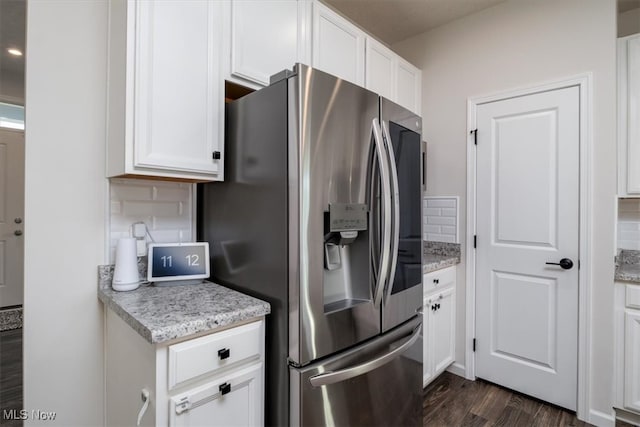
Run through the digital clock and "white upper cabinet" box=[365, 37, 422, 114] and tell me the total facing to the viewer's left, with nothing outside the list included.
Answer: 0

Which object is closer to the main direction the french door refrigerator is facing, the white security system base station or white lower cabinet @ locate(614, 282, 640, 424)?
the white lower cabinet

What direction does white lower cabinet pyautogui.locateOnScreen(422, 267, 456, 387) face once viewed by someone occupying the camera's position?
facing the viewer and to the right of the viewer

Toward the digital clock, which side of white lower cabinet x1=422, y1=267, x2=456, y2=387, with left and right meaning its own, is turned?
right

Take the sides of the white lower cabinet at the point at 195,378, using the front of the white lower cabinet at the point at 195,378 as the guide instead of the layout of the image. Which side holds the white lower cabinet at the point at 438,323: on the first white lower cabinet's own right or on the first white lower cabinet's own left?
on the first white lower cabinet's own left

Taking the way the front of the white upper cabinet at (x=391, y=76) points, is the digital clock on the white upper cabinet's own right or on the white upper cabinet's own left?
on the white upper cabinet's own right

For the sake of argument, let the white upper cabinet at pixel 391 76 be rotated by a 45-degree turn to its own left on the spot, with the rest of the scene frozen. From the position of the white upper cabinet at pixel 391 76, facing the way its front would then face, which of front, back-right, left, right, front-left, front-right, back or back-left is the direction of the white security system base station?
back-right

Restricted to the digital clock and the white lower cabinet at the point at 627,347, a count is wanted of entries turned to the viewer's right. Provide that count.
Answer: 0

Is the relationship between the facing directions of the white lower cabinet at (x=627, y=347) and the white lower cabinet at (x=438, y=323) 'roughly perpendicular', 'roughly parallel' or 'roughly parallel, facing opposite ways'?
roughly perpendicular

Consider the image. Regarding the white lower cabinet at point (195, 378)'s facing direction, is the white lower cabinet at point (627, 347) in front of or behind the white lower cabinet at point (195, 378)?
in front

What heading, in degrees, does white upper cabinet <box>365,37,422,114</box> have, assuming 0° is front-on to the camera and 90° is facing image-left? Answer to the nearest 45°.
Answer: approximately 315°

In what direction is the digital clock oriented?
toward the camera

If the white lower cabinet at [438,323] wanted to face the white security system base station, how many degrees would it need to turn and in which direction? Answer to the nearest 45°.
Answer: approximately 90° to its right

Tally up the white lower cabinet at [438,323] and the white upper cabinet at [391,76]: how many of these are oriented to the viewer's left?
0
